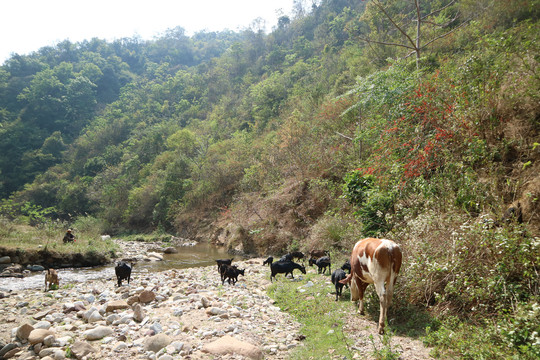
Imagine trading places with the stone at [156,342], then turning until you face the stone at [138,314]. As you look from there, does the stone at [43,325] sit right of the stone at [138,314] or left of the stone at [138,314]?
left

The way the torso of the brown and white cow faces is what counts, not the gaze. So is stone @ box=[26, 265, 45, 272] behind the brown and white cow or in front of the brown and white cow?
in front

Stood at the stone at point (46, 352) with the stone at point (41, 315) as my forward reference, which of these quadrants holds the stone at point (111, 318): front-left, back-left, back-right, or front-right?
front-right

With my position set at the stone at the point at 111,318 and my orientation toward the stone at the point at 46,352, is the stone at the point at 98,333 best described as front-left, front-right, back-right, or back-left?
front-left
